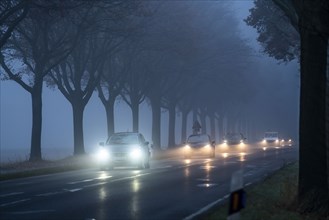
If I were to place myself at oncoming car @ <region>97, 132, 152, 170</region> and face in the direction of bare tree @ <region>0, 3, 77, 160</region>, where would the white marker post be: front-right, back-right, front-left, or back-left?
back-left

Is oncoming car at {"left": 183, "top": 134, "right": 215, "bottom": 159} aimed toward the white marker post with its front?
yes

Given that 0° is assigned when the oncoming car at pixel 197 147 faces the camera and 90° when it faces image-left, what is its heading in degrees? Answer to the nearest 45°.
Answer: approximately 0°

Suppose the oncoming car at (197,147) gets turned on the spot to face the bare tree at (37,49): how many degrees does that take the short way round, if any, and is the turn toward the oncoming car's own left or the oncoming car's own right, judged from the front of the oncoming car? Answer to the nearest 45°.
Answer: approximately 45° to the oncoming car's own right

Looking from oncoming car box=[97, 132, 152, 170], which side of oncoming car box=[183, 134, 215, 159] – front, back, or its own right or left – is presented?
front
